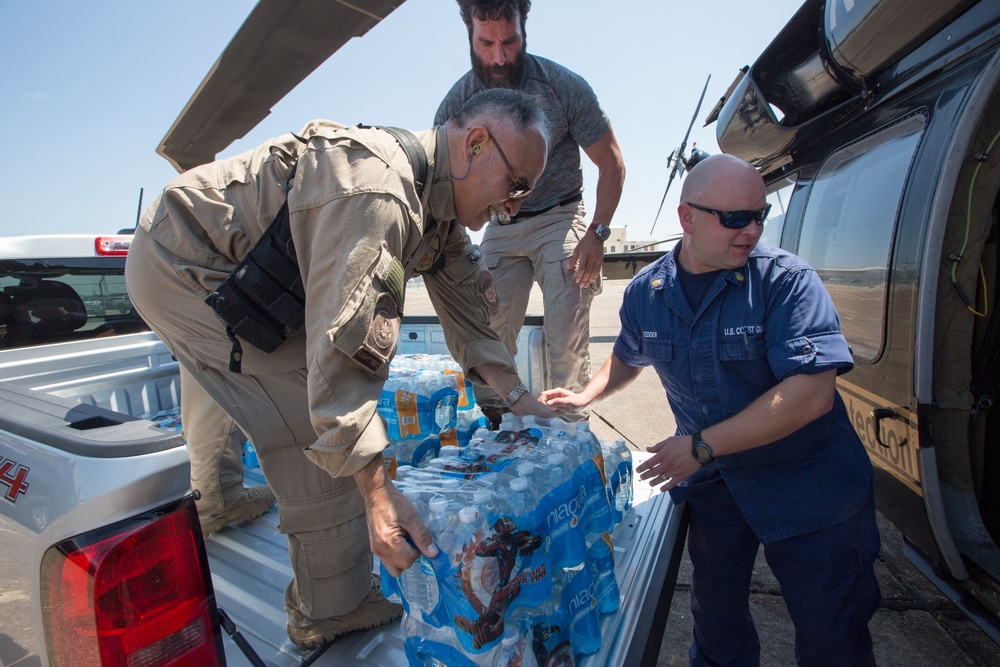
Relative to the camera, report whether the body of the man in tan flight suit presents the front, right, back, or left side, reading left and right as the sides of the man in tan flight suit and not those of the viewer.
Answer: right

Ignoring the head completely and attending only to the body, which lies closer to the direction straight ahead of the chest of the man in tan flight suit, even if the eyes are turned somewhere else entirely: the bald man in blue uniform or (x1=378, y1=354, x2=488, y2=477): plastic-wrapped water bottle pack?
the bald man in blue uniform

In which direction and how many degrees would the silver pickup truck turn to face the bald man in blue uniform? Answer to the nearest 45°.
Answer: approximately 135° to its right

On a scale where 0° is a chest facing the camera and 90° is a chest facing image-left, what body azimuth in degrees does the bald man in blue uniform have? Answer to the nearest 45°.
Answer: approximately 45°

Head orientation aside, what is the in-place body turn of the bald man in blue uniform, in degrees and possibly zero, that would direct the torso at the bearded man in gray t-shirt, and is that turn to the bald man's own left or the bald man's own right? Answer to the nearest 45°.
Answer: approximately 90° to the bald man's own right

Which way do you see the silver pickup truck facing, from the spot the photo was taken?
facing away from the viewer and to the left of the viewer

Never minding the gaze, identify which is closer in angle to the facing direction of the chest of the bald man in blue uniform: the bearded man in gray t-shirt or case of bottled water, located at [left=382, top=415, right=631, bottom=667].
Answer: the case of bottled water
